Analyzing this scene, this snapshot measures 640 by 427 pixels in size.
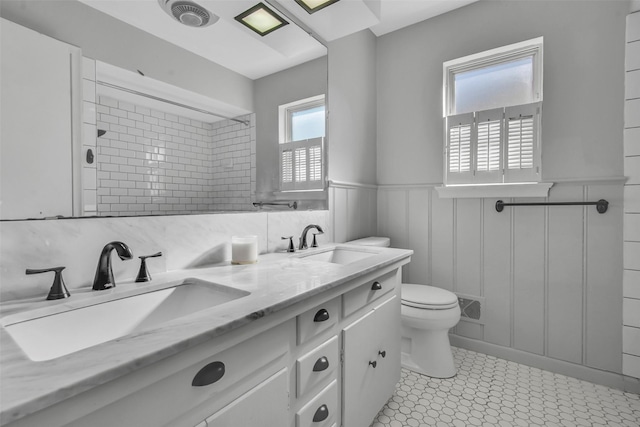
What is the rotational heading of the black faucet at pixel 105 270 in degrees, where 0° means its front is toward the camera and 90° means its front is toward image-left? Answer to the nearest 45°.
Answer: approximately 315°

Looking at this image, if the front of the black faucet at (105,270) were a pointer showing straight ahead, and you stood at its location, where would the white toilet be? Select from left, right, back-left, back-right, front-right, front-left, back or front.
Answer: front-left

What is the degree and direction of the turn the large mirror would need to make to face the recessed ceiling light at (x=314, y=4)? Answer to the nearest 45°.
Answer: approximately 90° to its left

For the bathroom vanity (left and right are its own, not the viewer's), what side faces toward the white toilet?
left

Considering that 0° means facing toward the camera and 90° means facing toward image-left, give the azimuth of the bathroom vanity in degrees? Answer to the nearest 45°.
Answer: approximately 315°

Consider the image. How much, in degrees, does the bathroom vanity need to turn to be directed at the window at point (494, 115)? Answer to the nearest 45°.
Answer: approximately 90° to its left

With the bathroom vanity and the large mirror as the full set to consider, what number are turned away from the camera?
0

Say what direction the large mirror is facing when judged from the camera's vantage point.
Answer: facing the viewer and to the right of the viewer
